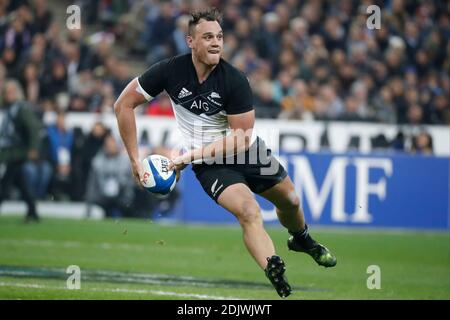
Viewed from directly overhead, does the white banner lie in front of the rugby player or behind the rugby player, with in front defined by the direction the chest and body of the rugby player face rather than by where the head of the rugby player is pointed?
behind

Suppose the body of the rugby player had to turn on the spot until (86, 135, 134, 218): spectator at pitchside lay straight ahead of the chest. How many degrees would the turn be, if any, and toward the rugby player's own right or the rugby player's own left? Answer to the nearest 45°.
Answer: approximately 180°

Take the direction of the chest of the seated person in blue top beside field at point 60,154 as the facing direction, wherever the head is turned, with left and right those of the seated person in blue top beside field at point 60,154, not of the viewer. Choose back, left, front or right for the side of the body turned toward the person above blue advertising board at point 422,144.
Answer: left

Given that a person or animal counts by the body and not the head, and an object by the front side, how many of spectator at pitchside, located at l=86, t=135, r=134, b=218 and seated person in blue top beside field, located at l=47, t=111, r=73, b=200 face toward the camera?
2

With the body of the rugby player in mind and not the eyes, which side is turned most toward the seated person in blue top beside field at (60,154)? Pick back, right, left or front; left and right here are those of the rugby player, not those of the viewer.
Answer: back

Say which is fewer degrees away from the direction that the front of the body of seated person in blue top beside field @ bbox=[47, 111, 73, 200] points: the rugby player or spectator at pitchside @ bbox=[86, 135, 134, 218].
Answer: the rugby player

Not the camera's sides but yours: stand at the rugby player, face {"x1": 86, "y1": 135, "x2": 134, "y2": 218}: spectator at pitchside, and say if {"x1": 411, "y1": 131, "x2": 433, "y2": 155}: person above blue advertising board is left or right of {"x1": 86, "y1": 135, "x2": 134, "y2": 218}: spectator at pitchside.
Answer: right

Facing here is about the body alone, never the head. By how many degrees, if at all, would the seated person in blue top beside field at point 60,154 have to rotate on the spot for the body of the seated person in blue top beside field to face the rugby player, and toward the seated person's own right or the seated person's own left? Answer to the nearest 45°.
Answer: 0° — they already face them

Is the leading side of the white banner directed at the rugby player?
yes
